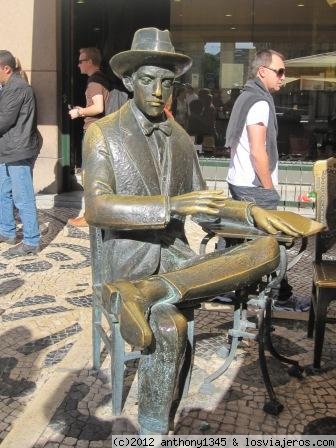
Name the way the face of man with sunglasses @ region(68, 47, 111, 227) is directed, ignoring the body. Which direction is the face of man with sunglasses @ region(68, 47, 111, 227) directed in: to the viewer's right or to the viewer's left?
to the viewer's left

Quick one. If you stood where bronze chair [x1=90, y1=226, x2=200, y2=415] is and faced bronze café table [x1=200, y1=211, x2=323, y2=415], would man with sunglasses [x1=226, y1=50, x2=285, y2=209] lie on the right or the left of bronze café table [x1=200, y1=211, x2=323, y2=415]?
left

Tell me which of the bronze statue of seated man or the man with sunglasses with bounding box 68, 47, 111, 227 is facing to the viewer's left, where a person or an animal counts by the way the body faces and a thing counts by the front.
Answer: the man with sunglasses

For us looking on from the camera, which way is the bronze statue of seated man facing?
facing the viewer and to the right of the viewer

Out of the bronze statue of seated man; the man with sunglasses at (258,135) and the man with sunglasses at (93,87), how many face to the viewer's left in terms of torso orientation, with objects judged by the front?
1

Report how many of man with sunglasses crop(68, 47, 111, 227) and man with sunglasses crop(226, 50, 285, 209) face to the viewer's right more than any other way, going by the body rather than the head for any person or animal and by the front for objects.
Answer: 1

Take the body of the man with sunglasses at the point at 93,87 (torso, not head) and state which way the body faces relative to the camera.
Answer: to the viewer's left

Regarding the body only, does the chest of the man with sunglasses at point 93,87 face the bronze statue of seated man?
no

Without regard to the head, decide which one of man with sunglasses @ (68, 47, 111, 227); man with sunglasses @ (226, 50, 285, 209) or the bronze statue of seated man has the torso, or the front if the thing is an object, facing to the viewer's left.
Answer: man with sunglasses @ (68, 47, 111, 227)
